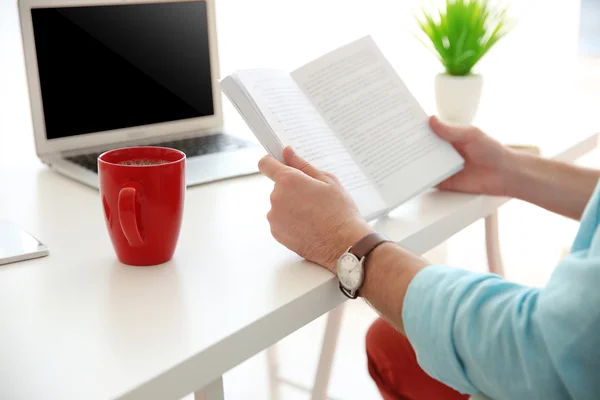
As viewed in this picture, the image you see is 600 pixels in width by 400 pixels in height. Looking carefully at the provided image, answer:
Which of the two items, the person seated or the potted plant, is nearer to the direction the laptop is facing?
the person seated

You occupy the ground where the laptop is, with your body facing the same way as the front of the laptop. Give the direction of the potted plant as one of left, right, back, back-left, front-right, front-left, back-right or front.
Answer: front-left

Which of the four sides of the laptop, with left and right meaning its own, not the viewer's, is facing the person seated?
front

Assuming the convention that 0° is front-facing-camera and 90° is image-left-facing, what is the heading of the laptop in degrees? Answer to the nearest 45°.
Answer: approximately 315°
